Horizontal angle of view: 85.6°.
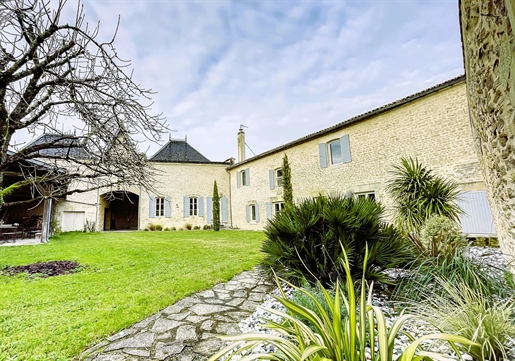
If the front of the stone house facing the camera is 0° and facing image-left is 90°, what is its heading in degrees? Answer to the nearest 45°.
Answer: approximately 45°

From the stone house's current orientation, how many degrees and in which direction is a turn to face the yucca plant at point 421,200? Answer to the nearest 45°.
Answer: approximately 45° to its left

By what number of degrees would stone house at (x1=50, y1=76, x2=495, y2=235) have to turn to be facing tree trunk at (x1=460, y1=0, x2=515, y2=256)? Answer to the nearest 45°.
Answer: approximately 45° to its left
